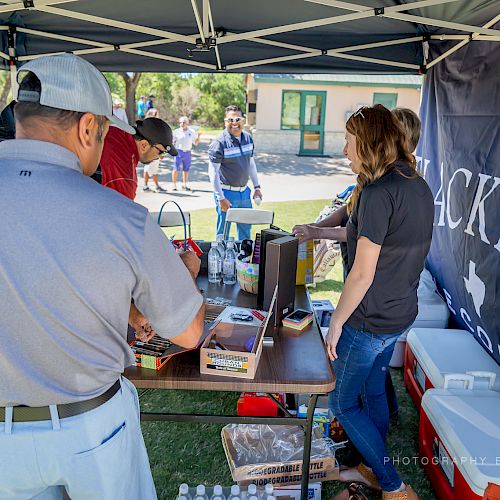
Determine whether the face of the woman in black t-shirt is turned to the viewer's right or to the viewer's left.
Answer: to the viewer's left

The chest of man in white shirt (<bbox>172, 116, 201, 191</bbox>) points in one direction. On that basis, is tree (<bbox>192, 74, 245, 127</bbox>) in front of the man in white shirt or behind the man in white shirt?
behind

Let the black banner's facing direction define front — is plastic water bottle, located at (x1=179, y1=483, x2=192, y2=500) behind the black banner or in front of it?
in front

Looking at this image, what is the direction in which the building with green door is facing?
toward the camera

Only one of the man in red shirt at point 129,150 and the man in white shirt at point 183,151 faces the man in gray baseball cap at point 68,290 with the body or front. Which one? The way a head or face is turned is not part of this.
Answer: the man in white shirt

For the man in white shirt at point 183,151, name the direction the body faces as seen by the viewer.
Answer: toward the camera

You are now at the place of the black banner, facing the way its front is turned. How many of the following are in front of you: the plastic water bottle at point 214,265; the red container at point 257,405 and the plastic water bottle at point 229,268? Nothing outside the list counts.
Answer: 3

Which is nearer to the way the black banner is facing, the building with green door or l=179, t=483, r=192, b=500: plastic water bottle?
the plastic water bottle

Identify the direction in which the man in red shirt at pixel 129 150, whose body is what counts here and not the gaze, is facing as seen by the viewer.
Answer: to the viewer's right

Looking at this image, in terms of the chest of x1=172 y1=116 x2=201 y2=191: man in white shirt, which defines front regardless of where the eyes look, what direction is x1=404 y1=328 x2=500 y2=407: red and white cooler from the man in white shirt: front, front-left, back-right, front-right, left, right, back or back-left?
front

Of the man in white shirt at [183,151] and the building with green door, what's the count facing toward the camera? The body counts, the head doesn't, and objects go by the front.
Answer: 2

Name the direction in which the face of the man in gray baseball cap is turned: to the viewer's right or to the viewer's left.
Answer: to the viewer's right

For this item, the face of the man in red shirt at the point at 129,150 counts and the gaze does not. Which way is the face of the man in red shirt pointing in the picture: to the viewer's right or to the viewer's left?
to the viewer's right

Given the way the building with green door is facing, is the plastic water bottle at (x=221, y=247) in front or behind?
in front

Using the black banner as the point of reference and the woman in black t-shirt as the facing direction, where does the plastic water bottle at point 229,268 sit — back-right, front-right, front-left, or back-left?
front-right

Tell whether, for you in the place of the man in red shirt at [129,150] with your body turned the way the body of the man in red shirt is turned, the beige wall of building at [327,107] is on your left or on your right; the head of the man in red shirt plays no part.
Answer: on your left

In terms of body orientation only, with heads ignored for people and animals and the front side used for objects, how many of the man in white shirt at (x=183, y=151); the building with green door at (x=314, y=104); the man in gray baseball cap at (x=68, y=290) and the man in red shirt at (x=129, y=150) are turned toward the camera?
2

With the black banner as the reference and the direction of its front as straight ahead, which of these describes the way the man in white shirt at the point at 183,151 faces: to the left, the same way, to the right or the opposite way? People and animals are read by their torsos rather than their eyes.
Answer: to the left

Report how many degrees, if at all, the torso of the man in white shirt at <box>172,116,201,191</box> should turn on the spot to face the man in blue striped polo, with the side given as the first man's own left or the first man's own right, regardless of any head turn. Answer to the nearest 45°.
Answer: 0° — they already face them

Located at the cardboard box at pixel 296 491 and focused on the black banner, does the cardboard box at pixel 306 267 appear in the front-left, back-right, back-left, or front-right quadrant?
front-left

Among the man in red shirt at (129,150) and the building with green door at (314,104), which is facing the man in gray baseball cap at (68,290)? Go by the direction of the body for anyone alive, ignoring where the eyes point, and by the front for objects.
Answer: the building with green door
